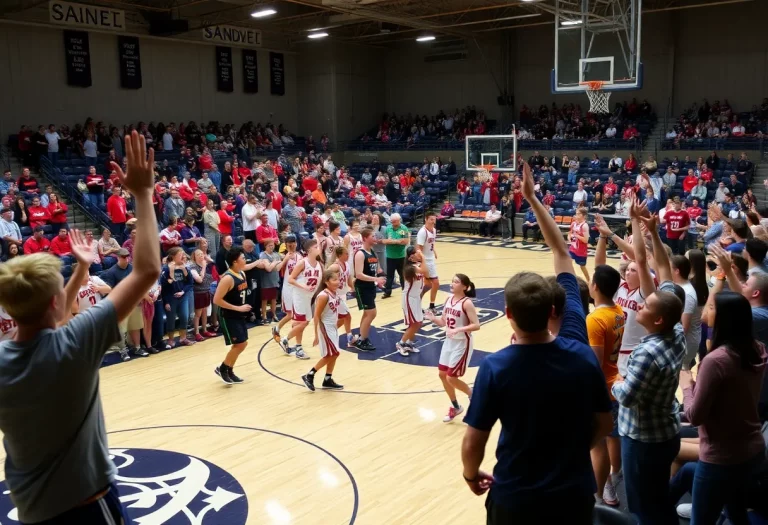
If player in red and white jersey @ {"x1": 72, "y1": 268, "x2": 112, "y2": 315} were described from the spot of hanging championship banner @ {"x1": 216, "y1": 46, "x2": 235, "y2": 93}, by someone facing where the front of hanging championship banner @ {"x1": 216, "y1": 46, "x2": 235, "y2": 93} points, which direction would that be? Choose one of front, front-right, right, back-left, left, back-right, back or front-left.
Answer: front-right

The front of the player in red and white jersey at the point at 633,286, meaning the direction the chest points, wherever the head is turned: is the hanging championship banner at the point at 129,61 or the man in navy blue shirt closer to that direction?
the man in navy blue shirt

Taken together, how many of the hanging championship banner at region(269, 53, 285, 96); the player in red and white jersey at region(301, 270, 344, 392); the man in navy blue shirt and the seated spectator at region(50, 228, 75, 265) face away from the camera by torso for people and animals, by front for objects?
1

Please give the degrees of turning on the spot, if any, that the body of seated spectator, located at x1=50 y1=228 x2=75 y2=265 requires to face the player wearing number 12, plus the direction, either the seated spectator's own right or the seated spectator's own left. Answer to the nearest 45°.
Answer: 0° — they already face them

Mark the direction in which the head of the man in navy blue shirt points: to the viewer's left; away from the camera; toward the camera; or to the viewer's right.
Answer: away from the camera

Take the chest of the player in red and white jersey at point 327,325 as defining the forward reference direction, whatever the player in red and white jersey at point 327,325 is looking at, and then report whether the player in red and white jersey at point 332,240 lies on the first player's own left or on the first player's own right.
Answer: on the first player's own left

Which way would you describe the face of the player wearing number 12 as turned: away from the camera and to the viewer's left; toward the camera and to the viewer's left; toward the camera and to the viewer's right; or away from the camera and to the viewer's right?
toward the camera and to the viewer's left

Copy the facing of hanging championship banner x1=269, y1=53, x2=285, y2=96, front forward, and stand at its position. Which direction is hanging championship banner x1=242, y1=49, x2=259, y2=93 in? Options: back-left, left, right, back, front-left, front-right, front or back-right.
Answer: right

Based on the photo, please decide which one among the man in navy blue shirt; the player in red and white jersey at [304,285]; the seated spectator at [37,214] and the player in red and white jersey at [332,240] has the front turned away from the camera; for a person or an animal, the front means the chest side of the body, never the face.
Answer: the man in navy blue shirt

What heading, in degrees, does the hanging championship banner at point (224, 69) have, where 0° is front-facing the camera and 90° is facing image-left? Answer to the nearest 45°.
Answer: approximately 315°

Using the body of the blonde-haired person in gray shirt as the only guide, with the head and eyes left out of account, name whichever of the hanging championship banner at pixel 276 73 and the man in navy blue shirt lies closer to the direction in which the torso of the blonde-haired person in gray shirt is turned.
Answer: the hanging championship banner

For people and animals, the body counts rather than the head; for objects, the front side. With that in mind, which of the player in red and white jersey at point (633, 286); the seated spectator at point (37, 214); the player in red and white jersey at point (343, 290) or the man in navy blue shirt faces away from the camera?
the man in navy blue shirt

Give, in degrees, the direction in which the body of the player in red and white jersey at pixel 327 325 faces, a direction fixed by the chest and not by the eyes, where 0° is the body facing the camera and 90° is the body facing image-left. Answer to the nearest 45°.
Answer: approximately 315°

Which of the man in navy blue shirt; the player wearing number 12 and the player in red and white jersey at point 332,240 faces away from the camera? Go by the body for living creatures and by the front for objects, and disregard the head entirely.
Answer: the man in navy blue shirt
